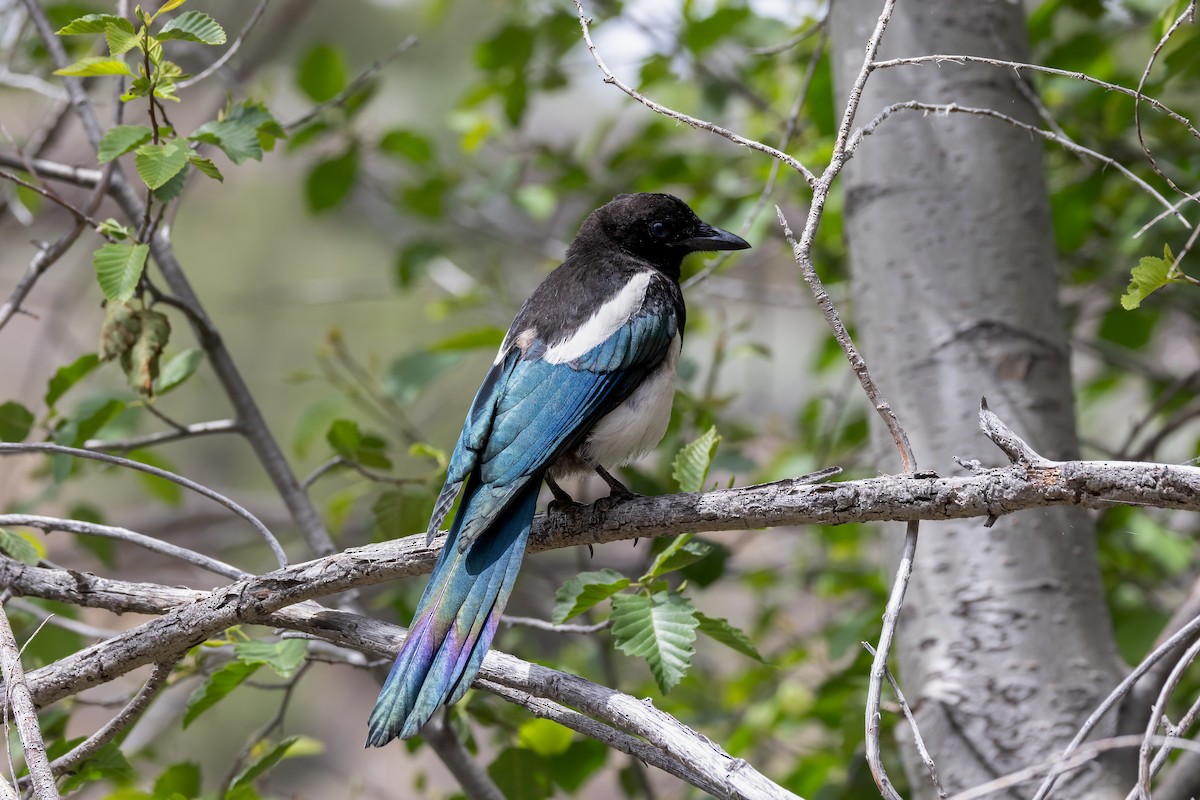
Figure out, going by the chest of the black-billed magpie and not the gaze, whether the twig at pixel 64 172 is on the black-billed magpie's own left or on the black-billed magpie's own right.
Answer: on the black-billed magpie's own left

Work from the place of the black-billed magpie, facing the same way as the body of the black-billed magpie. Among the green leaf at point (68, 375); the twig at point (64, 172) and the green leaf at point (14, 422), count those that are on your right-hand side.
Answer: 0

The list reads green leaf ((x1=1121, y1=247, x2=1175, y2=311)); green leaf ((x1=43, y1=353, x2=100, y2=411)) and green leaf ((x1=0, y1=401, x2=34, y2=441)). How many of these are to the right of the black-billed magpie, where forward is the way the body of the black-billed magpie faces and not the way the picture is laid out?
1

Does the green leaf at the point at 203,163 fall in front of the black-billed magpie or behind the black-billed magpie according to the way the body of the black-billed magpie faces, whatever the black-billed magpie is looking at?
behind

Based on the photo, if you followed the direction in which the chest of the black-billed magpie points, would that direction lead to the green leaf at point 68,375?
no

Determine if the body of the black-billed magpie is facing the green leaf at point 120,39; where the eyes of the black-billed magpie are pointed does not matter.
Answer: no

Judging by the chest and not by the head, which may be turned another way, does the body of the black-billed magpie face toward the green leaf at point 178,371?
no

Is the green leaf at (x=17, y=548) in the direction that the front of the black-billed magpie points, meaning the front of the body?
no

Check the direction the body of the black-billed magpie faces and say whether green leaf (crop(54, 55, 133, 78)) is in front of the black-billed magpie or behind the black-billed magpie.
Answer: behind

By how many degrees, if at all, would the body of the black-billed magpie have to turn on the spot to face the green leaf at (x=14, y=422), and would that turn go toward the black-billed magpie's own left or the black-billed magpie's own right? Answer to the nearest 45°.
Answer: approximately 135° to the black-billed magpie's own left

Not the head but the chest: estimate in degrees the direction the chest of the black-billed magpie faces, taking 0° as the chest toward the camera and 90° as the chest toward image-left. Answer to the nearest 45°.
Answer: approximately 225°

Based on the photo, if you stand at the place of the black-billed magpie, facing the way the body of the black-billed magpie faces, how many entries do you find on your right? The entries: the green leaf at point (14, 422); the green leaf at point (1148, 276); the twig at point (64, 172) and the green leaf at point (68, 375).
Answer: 1

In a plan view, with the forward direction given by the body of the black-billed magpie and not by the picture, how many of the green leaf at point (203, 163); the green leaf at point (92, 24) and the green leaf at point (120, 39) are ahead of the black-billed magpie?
0
